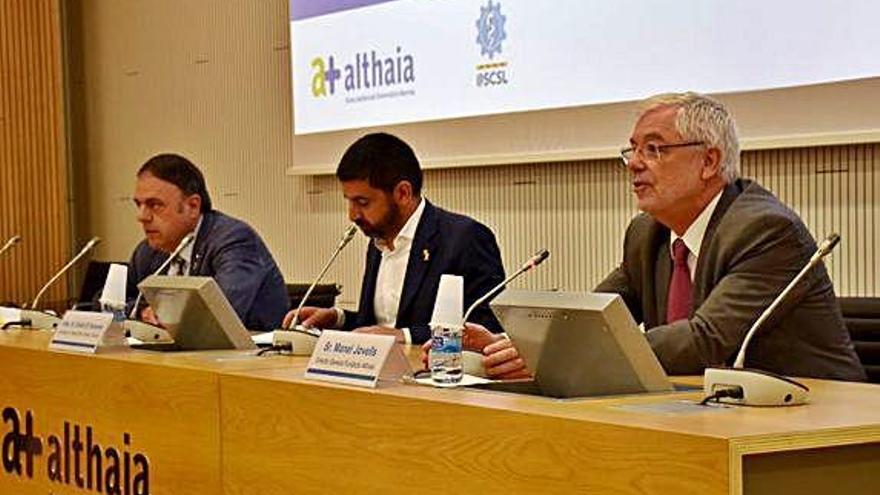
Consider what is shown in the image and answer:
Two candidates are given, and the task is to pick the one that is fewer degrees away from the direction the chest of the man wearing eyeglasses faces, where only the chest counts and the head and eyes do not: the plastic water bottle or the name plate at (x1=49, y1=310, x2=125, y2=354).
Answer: the plastic water bottle

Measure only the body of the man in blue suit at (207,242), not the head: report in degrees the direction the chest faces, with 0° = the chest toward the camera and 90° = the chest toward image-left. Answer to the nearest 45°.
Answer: approximately 45°

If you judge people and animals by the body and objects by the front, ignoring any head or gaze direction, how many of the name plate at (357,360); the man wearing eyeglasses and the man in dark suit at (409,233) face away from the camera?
0

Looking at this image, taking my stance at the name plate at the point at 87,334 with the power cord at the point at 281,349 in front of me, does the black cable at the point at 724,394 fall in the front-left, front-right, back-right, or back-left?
front-right

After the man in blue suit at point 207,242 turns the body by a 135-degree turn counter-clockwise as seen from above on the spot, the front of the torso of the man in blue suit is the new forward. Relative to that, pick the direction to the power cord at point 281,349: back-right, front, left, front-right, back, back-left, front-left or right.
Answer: right

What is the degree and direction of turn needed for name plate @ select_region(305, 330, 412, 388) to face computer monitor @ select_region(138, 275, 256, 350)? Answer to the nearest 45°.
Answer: approximately 90° to its right

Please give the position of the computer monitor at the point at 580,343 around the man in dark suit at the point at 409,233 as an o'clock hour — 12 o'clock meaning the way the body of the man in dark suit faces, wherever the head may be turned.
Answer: The computer monitor is roughly at 10 o'clock from the man in dark suit.

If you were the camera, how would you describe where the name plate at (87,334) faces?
facing the viewer and to the left of the viewer

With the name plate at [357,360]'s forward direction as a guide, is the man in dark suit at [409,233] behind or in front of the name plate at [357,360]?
behind

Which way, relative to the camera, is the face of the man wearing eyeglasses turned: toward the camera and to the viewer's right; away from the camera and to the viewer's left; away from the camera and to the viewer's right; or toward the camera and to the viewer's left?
toward the camera and to the viewer's left

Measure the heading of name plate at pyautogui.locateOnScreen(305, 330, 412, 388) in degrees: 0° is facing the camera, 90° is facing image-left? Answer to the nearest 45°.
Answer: approximately 45°

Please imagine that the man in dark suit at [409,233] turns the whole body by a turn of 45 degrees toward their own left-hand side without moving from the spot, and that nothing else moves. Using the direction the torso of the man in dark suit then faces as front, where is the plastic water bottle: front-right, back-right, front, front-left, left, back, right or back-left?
front

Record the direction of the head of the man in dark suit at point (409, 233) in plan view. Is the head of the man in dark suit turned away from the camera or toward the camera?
toward the camera

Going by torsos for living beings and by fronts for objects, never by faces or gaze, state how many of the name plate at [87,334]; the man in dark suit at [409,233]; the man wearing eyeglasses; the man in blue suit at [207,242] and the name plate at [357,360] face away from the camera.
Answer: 0

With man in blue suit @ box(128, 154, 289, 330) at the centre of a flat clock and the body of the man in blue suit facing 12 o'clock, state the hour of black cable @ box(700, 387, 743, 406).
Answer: The black cable is roughly at 10 o'clock from the man in blue suit.
